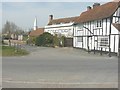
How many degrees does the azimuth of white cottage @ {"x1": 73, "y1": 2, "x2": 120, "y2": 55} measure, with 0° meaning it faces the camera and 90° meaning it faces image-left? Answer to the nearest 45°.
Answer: approximately 45°
